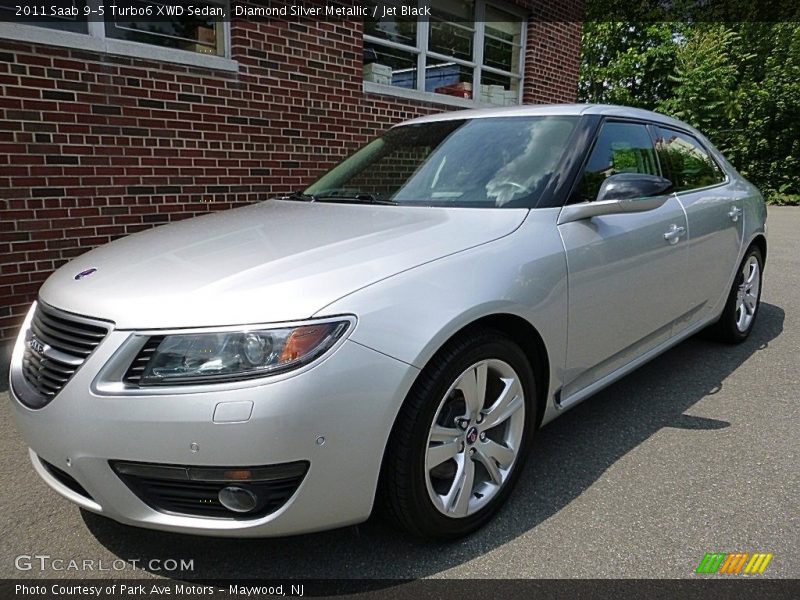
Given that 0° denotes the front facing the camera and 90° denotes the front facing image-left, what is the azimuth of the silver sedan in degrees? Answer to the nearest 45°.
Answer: approximately 45°

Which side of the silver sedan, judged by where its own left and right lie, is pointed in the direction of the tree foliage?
back

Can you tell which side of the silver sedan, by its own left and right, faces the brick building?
right

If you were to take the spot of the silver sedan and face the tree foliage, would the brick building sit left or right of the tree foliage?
left
